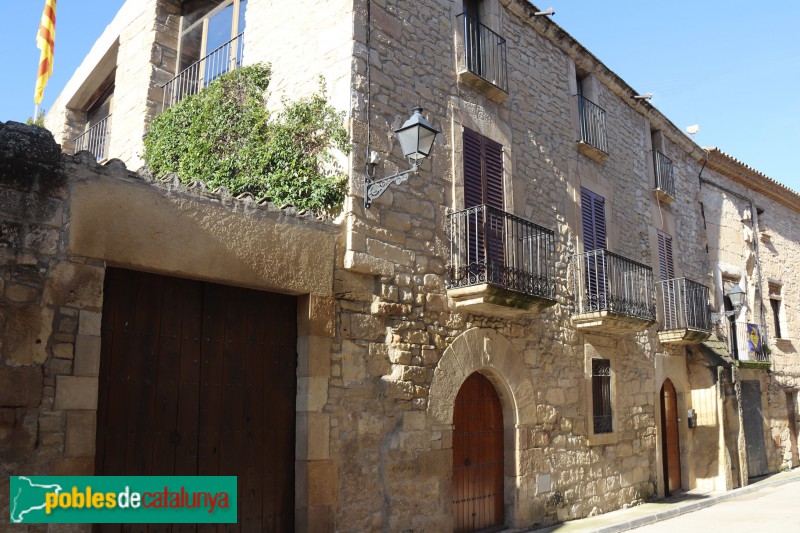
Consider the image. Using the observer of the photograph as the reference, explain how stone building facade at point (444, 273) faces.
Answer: facing the viewer and to the right of the viewer

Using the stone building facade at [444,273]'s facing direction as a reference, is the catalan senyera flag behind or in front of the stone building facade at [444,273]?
behind
